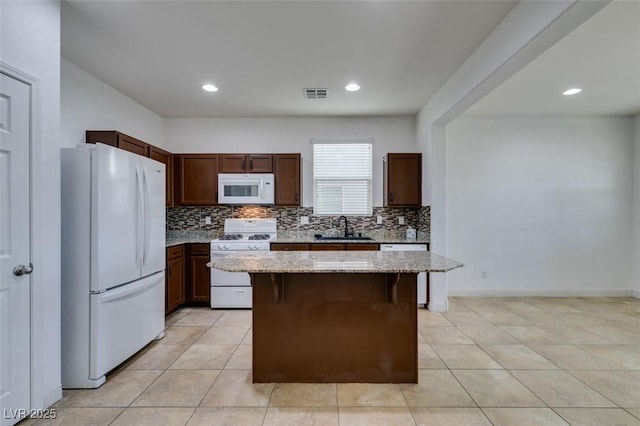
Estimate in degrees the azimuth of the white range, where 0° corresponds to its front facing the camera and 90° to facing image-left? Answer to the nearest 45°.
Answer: approximately 0°

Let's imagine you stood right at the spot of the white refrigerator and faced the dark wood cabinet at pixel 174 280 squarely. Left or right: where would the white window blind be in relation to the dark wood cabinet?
right

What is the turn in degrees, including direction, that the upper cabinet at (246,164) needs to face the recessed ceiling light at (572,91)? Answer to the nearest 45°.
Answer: approximately 45° to its left

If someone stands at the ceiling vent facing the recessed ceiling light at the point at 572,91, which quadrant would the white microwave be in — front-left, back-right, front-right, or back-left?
back-left

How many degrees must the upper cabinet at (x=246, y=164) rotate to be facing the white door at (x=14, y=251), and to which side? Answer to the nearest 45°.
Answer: approximately 45° to its right

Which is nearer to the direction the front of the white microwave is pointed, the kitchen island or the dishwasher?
the kitchen island

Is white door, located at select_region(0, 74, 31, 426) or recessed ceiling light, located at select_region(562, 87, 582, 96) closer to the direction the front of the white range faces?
the white door

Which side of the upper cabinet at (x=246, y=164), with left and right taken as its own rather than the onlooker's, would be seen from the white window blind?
left

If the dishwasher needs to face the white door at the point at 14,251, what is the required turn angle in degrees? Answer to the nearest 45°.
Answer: approximately 45° to its right
